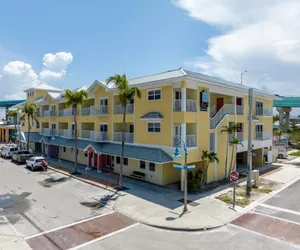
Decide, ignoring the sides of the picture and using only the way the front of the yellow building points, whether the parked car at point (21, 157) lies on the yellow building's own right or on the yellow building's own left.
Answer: on the yellow building's own right

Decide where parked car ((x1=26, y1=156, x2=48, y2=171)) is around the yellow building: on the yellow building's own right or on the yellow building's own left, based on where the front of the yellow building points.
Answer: on the yellow building's own right

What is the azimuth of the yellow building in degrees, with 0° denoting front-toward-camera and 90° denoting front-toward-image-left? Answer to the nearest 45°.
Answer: approximately 45°

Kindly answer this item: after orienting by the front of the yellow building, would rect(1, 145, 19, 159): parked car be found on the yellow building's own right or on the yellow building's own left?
on the yellow building's own right
